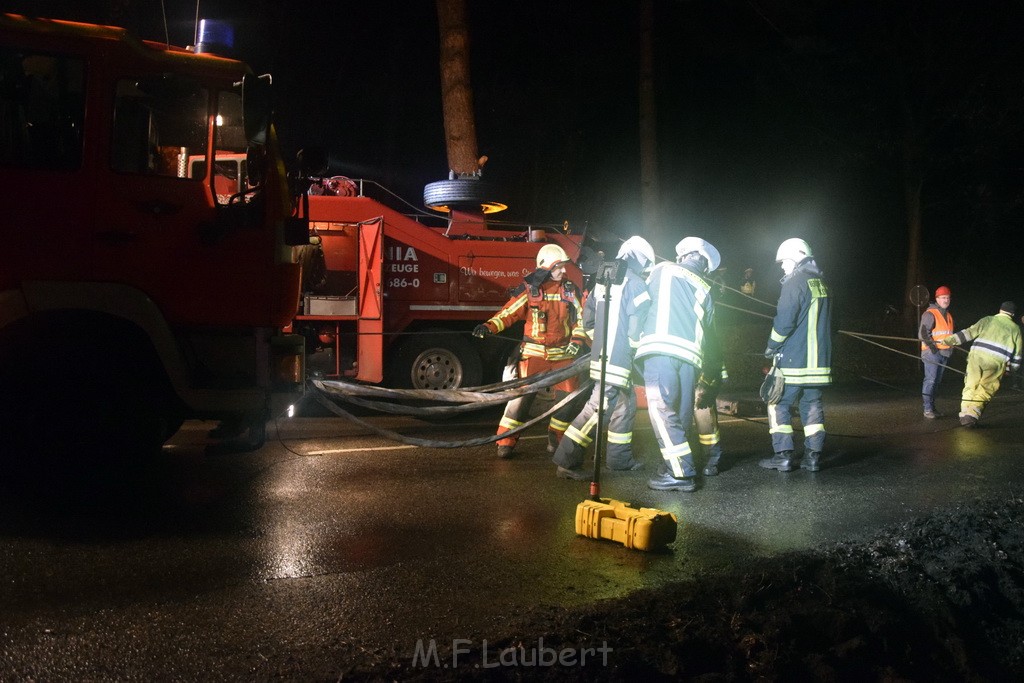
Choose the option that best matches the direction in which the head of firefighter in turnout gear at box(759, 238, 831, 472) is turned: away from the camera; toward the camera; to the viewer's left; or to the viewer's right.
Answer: to the viewer's left

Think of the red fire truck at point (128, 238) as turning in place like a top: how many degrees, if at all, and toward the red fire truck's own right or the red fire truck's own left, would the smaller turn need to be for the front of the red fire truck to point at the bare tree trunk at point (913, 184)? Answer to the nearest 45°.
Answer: approximately 45° to the red fire truck's own left

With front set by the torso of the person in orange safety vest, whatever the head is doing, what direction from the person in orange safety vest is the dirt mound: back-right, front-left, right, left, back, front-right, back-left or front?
front-right

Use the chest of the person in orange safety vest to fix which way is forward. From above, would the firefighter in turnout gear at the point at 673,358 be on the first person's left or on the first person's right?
on the first person's right

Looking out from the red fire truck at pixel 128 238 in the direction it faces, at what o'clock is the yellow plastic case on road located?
The yellow plastic case on road is roughly at 1 o'clock from the red fire truck.

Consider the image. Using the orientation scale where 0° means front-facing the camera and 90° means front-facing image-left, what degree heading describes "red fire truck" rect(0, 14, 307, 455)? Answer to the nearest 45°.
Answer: approximately 270°

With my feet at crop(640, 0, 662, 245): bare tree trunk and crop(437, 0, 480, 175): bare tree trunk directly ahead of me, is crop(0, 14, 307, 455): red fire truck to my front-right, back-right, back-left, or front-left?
front-left
